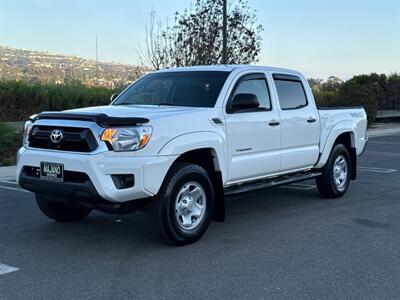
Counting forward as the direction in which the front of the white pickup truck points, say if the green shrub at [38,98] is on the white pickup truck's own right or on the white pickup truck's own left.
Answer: on the white pickup truck's own right

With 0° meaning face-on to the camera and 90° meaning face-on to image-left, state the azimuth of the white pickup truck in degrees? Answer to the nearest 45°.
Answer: approximately 45°
